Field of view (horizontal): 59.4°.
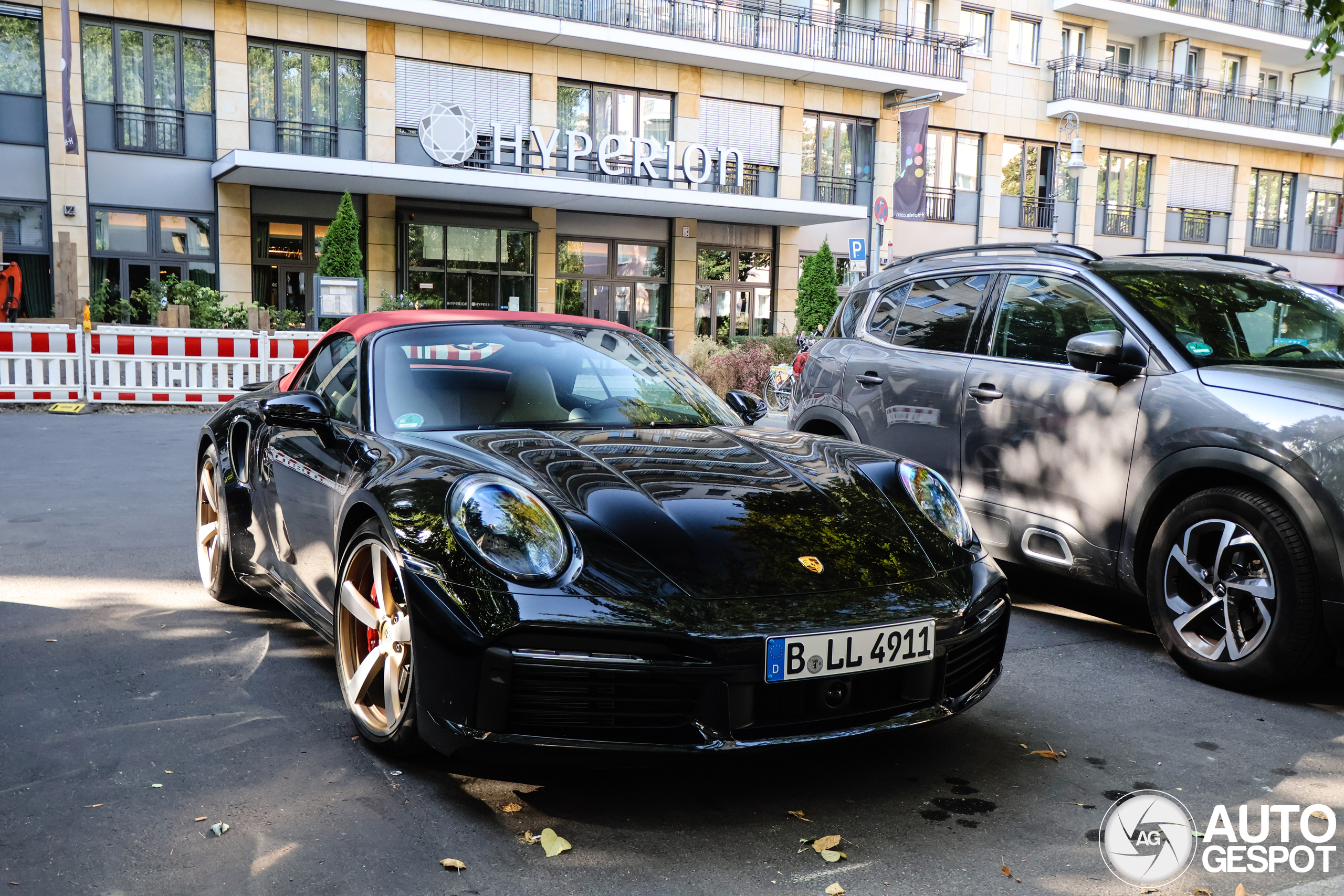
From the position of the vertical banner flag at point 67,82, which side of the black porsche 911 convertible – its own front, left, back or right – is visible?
back

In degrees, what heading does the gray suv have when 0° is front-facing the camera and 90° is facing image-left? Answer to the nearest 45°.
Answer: approximately 315°

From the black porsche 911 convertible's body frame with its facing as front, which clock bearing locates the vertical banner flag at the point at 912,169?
The vertical banner flag is roughly at 8 o'clock from the black porsche 911 convertible.

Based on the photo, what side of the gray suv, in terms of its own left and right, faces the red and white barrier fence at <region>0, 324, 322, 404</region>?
back

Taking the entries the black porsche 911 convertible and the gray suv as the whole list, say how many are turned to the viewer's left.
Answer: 0

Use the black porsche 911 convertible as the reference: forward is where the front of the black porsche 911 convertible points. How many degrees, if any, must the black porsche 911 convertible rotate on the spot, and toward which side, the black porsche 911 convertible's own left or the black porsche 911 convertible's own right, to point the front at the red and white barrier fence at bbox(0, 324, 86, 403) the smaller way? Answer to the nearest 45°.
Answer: approximately 180°

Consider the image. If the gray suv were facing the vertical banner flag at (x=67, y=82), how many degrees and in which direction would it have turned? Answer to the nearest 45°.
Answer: approximately 180°

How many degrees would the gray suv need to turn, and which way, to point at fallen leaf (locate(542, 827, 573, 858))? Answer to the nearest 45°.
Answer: approximately 90° to its right
